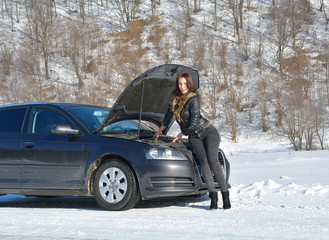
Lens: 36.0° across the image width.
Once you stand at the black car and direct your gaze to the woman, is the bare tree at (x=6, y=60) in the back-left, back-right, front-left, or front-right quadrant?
back-left

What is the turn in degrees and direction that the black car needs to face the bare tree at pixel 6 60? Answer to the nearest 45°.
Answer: approximately 135° to its left

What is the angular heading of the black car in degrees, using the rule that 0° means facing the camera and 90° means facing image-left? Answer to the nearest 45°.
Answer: approximately 315°

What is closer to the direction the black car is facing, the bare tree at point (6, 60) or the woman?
the woman

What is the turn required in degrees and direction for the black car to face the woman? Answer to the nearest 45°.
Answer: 0° — it already faces them
